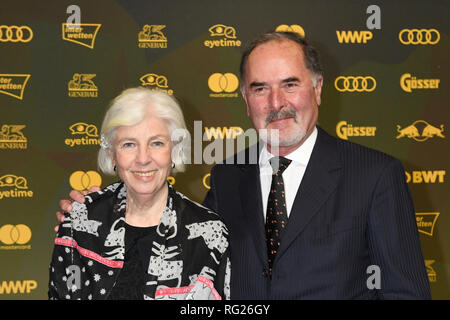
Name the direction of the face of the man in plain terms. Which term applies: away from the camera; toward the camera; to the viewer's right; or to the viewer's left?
toward the camera

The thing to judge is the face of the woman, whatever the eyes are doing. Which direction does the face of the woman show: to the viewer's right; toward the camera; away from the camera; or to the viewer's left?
toward the camera

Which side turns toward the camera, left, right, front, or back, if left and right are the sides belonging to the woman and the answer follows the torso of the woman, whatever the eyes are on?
front

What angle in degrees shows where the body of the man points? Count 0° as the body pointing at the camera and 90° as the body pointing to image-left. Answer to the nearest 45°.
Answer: approximately 45°

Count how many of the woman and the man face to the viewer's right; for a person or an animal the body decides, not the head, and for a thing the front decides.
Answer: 0
